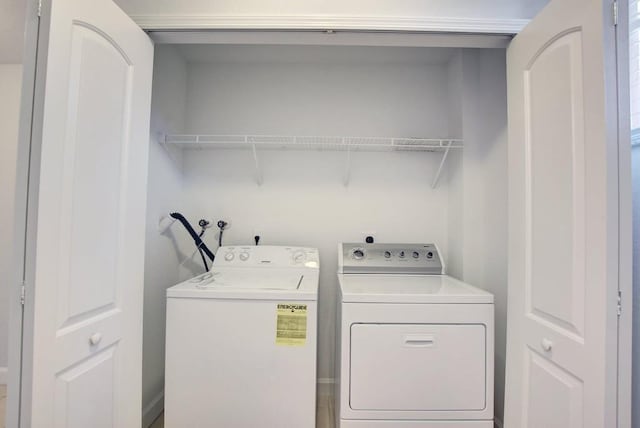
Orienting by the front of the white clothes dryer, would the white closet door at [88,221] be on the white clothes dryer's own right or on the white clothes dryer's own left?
on the white clothes dryer's own right

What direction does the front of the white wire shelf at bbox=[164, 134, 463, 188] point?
toward the camera

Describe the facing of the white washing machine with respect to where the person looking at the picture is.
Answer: facing the viewer

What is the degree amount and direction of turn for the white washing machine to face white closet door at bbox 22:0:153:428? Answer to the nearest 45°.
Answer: approximately 45° to its right

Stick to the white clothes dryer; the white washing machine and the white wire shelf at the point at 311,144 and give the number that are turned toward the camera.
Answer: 3

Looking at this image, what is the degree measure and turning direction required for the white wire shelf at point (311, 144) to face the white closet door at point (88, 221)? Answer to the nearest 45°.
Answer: approximately 45° to its right
